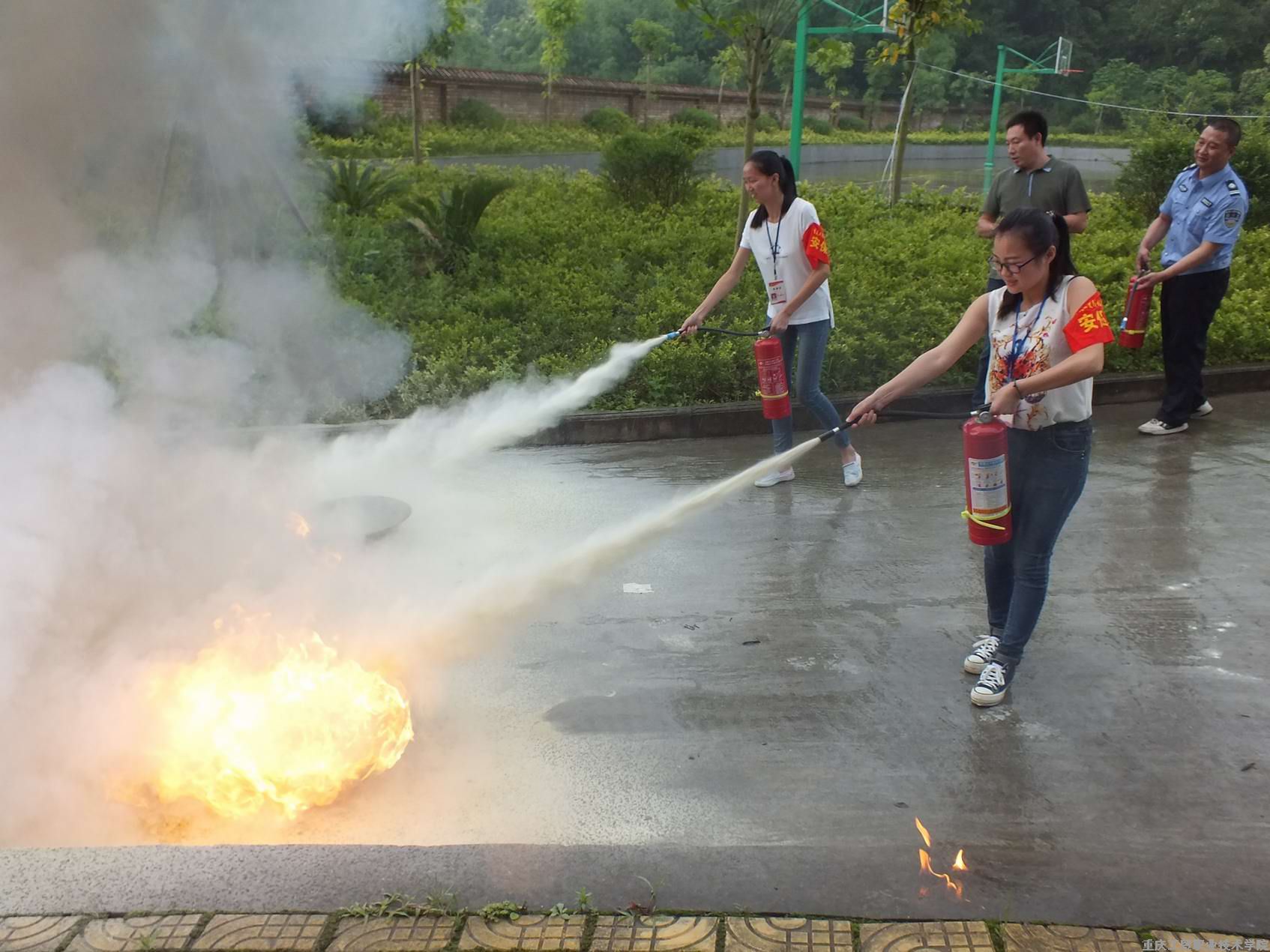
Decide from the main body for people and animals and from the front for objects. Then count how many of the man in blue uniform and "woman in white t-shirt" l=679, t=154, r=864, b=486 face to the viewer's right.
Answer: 0

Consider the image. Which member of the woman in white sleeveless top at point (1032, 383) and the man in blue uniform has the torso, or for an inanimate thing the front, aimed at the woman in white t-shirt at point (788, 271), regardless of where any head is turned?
the man in blue uniform

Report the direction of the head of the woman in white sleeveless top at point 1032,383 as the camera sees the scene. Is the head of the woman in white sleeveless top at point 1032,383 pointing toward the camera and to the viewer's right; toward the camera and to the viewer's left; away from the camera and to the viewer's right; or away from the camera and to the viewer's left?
toward the camera and to the viewer's left

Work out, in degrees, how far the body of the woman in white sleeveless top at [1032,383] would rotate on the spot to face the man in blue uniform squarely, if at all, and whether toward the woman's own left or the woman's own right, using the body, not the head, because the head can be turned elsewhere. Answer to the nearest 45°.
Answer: approximately 135° to the woman's own right

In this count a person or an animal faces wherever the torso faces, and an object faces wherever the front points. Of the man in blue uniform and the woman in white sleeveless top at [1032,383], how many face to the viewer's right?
0

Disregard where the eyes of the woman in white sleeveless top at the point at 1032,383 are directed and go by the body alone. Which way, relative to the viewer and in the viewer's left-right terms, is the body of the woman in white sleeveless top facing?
facing the viewer and to the left of the viewer

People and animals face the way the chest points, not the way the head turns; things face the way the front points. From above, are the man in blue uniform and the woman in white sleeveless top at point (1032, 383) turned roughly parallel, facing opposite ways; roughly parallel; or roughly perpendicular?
roughly parallel

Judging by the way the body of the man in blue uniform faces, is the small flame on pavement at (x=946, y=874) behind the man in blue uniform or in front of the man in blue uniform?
in front

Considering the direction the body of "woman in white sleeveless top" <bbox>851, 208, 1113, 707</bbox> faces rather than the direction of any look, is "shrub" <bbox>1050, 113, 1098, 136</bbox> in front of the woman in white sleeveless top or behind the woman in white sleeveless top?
behind

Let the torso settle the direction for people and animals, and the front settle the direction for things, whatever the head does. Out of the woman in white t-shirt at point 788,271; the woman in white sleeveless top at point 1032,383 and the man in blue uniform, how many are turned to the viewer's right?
0

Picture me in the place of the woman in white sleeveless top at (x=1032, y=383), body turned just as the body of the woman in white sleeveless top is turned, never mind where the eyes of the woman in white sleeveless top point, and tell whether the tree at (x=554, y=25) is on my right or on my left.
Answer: on my right

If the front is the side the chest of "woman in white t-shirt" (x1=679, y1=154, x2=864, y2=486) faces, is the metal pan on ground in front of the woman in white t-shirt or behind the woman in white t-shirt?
in front

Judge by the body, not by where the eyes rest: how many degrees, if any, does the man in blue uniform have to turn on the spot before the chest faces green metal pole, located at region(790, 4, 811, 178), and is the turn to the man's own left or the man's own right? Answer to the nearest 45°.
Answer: approximately 90° to the man's own right
